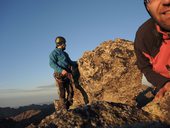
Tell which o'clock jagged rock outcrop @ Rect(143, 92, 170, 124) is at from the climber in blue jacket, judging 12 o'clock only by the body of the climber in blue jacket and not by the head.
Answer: The jagged rock outcrop is roughly at 1 o'clock from the climber in blue jacket.

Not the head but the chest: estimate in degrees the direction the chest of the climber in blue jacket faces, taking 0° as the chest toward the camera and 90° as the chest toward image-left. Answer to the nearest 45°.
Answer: approximately 315°
